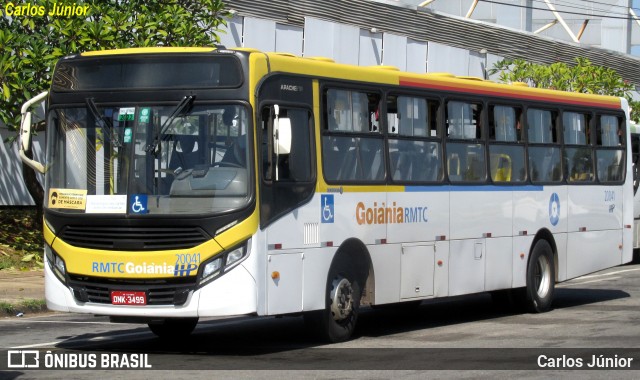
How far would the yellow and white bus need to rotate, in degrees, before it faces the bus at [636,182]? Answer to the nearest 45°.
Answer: approximately 180°

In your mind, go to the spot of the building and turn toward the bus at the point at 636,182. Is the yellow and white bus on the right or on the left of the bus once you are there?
right

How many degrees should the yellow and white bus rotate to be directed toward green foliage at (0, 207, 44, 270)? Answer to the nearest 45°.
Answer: approximately 90° to its right

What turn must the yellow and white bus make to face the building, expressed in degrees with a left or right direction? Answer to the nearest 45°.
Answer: approximately 135° to its right
